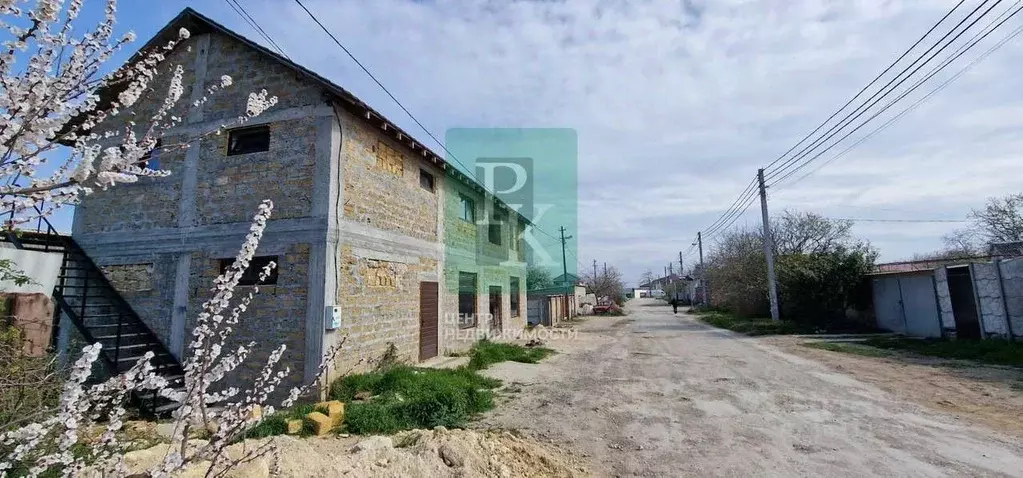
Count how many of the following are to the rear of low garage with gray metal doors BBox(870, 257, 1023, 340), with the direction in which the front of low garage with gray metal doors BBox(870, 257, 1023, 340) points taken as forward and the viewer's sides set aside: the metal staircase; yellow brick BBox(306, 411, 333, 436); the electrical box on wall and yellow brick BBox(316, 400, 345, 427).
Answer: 0

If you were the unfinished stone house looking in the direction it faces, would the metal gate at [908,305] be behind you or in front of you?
in front

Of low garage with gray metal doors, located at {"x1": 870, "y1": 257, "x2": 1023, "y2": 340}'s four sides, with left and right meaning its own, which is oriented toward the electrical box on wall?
front

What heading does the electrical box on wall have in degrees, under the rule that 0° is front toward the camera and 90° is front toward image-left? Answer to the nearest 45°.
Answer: approximately 315°

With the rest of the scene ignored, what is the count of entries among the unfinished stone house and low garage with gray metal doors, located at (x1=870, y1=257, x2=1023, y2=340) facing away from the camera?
0

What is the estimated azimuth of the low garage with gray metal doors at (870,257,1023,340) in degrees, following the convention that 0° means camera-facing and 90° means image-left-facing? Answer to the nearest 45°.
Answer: approximately 45°

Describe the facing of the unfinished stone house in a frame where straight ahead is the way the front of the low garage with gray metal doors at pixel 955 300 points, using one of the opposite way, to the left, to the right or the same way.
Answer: the opposite way

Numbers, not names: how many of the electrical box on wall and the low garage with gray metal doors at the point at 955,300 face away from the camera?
0

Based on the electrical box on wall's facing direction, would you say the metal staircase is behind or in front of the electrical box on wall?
behind

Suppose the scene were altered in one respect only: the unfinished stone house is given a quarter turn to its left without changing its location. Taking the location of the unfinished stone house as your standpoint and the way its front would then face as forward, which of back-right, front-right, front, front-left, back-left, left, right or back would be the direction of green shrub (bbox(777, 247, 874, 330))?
front-right

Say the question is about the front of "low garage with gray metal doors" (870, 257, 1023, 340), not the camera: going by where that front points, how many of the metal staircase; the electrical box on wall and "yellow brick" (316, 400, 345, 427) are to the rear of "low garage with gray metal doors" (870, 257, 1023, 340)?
0
